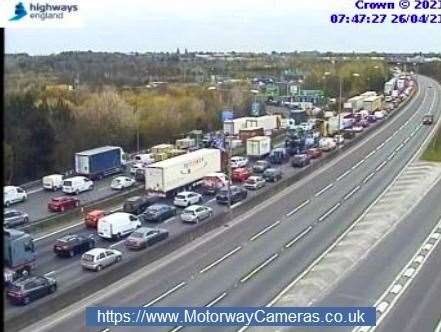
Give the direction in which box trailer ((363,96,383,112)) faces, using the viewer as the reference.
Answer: facing away from the viewer and to the right of the viewer

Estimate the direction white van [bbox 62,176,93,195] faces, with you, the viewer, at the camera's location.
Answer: facing away from the viewer and to the right of the viewer

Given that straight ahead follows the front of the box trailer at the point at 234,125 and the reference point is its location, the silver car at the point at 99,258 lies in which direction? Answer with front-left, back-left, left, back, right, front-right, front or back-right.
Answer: back

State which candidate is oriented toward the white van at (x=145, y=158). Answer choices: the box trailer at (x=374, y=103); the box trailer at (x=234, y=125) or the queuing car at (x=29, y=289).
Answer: the queuing car

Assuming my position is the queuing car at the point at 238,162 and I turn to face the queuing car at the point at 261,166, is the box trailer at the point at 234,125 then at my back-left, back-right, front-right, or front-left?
back-left

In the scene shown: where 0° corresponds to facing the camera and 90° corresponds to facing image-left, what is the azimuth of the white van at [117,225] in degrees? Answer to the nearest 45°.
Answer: approximately 225°
